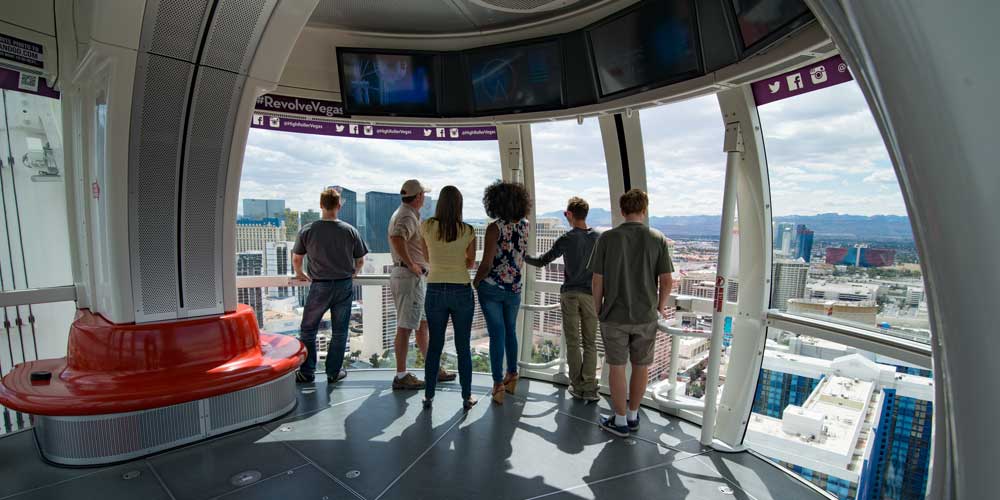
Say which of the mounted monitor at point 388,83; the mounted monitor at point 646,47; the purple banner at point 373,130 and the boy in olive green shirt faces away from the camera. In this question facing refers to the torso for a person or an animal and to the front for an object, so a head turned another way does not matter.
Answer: the boy in olive green shirt

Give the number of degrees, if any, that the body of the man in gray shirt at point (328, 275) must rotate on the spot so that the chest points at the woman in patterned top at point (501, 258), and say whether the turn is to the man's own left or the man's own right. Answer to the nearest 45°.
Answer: approximately 135° to the man's own right

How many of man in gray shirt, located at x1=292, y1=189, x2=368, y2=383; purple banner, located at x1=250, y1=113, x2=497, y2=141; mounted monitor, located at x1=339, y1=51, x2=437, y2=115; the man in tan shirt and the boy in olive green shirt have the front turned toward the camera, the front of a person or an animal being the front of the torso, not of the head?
2

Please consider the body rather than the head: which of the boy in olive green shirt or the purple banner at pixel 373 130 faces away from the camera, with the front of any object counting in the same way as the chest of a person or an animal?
the boy in olive green shirt

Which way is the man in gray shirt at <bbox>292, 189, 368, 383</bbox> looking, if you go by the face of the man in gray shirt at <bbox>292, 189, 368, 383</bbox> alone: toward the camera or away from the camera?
away from the camera

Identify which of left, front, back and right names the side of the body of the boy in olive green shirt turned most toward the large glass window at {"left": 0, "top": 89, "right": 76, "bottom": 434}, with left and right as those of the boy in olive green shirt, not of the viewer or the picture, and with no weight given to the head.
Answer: left

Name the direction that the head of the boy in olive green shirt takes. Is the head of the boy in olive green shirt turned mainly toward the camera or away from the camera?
away from the camera

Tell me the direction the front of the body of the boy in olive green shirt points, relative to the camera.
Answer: away from the camera

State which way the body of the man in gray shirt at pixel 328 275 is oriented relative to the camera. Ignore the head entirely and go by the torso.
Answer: away from the camera

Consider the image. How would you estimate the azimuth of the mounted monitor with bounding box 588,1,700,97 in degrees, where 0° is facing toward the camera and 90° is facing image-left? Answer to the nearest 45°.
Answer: approximately 45°

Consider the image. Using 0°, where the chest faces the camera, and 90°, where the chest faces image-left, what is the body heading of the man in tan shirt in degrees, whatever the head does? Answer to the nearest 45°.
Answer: approximately 225°

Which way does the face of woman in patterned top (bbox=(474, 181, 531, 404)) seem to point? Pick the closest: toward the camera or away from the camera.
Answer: away from the camera

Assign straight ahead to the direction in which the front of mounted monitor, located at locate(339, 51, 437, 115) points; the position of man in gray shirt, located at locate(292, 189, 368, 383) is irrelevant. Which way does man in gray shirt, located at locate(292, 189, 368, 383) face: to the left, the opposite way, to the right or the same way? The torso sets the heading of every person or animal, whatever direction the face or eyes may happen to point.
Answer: the opposite way

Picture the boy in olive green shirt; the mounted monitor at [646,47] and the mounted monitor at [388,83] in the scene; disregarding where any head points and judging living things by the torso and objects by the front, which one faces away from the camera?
the boy in olive green shirt

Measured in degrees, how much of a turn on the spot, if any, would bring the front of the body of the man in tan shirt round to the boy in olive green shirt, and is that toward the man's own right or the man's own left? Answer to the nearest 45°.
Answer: approximately 90° to the man's own right
